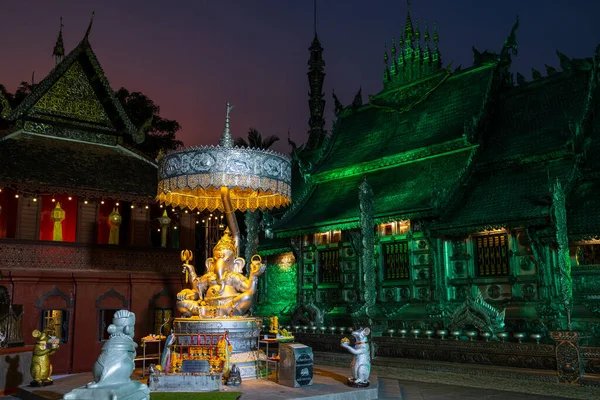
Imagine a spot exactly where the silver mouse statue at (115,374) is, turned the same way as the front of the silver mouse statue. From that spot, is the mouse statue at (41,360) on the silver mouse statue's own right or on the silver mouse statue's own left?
on the silver mouse statue's own left

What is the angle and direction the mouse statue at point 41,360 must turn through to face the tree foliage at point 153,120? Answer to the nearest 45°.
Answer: approximately 135° to its left

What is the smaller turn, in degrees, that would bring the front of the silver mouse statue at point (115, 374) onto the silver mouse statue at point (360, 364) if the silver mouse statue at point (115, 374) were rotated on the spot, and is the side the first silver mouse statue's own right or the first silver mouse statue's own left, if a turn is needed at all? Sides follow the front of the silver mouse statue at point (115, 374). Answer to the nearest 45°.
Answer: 0° — it already faces it

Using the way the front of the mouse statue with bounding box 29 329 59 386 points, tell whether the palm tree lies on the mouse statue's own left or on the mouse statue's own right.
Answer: on the mouse statue's own left

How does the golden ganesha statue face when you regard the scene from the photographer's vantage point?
facing the viewer and to the left of the viewer

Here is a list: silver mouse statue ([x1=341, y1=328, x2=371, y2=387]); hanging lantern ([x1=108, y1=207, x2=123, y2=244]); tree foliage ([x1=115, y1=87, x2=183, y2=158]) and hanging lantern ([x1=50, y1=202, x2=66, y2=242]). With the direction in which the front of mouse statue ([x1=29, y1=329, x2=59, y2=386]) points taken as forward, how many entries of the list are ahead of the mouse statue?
1

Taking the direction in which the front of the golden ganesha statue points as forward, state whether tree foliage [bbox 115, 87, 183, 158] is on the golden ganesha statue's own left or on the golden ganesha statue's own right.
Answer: on the golden ganesha statue's own right

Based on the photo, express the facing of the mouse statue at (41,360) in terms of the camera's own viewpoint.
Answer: facing the viewer and to the right of the viewer

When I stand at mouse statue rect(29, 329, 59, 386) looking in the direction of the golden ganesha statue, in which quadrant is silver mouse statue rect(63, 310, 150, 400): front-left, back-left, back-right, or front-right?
front-right

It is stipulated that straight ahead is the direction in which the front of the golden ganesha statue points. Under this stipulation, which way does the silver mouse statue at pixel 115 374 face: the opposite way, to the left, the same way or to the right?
the opposite way

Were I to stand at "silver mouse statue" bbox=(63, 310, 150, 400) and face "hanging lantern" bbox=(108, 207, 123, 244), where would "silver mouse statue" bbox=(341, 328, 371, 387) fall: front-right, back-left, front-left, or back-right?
front-right

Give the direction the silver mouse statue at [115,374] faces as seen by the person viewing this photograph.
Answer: facing away from the viewer and to the right of the viewer

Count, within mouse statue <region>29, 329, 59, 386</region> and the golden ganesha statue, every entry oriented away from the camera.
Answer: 0

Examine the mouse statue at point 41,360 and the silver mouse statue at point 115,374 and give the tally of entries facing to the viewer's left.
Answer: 0

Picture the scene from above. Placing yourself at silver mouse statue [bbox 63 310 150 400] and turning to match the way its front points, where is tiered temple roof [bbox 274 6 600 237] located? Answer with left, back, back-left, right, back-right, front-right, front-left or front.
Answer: front
